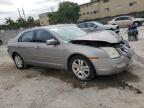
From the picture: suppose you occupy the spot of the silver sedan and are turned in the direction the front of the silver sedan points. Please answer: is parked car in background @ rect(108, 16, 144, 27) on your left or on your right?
on your left

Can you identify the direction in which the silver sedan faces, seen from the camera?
facing the viewer and to the right of the viewer
